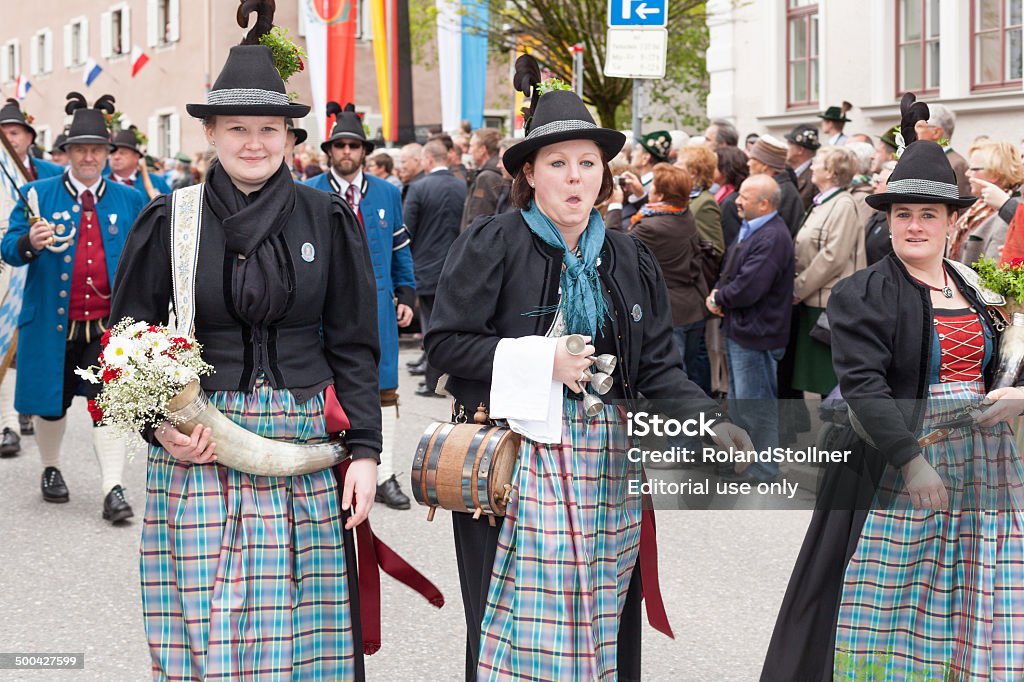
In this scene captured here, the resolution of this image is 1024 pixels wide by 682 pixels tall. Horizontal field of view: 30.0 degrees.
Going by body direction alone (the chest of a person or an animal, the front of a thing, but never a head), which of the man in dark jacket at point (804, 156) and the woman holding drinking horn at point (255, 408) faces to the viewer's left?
the man in dark jacket

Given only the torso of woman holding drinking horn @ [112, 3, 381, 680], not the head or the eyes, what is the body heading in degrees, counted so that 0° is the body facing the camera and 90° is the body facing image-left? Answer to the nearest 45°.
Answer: approximately 0°

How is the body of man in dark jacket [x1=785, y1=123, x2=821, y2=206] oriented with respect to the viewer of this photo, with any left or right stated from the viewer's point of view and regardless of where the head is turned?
facing to the left of the viewer

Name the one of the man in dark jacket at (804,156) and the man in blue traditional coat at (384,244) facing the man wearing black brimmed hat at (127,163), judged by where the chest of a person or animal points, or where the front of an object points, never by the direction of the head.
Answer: the man in dark jacket

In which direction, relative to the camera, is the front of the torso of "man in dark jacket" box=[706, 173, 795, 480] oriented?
to the viewer's left

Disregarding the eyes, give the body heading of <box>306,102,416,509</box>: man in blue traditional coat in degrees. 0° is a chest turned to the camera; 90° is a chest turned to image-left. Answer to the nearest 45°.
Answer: approximately 0°

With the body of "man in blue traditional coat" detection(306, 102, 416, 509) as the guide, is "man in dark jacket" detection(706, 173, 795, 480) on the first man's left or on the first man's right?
on the first man's left

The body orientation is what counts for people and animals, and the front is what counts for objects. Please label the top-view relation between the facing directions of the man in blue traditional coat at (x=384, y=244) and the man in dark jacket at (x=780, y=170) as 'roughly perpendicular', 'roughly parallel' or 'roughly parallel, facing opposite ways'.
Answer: roughly perpendicular

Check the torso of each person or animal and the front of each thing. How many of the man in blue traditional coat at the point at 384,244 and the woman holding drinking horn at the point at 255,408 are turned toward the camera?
2

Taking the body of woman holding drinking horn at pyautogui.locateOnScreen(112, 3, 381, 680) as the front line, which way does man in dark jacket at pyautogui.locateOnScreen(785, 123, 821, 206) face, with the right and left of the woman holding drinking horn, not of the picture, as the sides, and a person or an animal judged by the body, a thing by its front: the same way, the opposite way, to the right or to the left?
to the right

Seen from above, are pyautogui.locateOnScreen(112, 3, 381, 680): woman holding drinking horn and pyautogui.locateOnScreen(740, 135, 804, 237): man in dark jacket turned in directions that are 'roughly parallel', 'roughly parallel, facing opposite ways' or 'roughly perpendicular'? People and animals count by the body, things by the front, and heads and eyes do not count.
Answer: roughly perpendicular

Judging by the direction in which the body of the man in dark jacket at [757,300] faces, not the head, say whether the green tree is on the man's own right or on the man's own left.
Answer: on the man's own right
